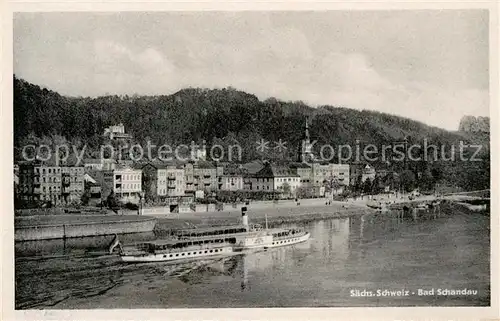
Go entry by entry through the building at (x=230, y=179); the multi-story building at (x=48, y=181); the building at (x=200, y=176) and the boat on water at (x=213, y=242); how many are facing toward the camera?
3

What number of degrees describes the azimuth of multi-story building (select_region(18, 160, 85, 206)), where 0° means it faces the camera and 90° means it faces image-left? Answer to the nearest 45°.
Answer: approximately 0°

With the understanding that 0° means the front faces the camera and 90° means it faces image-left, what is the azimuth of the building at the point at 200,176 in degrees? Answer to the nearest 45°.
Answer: approximately 0°

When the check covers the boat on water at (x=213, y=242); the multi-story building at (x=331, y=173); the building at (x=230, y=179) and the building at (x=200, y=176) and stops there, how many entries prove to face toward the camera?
3
